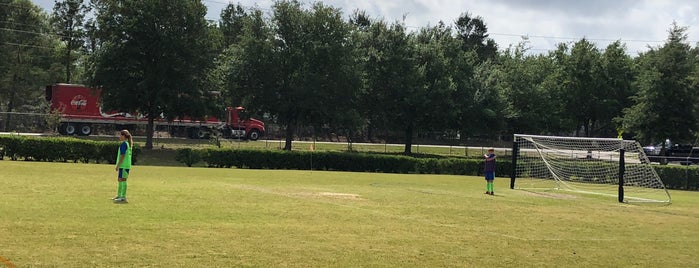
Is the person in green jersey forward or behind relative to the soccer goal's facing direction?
forward

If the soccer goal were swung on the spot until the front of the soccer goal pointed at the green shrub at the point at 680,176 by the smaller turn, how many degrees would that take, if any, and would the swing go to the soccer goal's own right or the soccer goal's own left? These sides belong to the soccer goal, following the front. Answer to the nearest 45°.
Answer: approximately 180°

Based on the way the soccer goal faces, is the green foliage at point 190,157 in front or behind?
in front

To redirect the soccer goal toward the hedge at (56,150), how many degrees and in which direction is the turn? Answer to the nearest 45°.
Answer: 0° — it already faces it

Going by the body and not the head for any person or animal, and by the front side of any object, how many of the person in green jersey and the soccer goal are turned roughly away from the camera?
0

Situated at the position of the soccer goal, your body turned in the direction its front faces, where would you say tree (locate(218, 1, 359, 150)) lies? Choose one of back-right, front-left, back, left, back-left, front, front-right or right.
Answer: front-right

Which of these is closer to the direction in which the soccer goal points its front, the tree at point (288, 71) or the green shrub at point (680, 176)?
the tree
